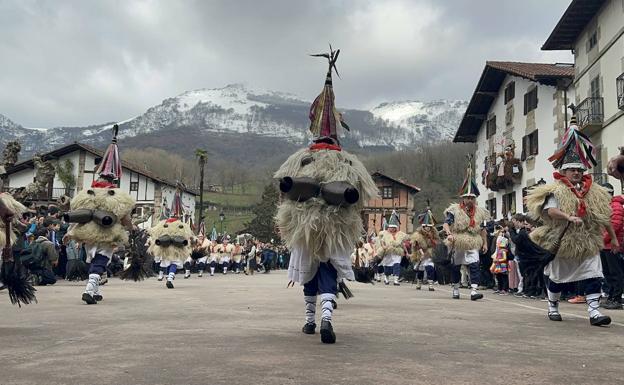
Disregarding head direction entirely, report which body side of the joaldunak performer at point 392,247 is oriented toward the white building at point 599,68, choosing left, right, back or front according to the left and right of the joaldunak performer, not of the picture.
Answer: left

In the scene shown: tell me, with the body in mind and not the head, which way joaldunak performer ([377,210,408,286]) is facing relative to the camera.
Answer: toward the camera

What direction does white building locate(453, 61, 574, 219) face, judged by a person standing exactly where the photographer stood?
facing the viewer and to the left of the viewer

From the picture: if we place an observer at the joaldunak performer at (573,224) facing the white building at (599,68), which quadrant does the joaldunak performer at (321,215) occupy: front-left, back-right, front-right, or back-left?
back-left

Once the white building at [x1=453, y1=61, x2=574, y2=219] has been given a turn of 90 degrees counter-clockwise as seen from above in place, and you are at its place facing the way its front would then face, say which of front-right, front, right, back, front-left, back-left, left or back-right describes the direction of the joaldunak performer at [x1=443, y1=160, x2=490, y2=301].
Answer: front-right

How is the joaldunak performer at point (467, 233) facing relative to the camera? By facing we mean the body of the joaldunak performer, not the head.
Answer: toward the camera

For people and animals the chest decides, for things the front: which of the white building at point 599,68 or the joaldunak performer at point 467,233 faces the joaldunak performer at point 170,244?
the white building
